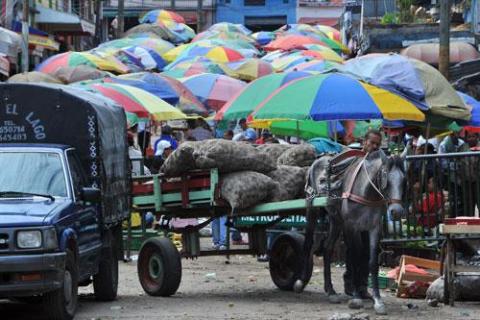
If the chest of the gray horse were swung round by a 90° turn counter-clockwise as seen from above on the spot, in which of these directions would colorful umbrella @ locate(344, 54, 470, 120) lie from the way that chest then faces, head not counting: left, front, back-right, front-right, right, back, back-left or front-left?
front-left

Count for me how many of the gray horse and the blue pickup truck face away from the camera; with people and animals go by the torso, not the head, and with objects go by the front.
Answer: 0

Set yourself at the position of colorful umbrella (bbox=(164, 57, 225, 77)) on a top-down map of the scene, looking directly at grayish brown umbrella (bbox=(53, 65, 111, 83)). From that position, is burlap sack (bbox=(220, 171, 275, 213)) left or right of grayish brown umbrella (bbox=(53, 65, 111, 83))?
left

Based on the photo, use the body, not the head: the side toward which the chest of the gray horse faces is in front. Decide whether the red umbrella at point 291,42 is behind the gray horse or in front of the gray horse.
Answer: behind

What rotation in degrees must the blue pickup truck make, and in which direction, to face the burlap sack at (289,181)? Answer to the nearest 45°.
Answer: approximately 135° to its left

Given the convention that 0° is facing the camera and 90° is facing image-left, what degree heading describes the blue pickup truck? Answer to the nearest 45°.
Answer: approximately 45°

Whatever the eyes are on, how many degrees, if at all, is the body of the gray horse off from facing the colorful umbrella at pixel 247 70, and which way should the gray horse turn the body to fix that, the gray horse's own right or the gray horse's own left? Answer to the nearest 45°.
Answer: approximately 135° to the gray horse's own left
